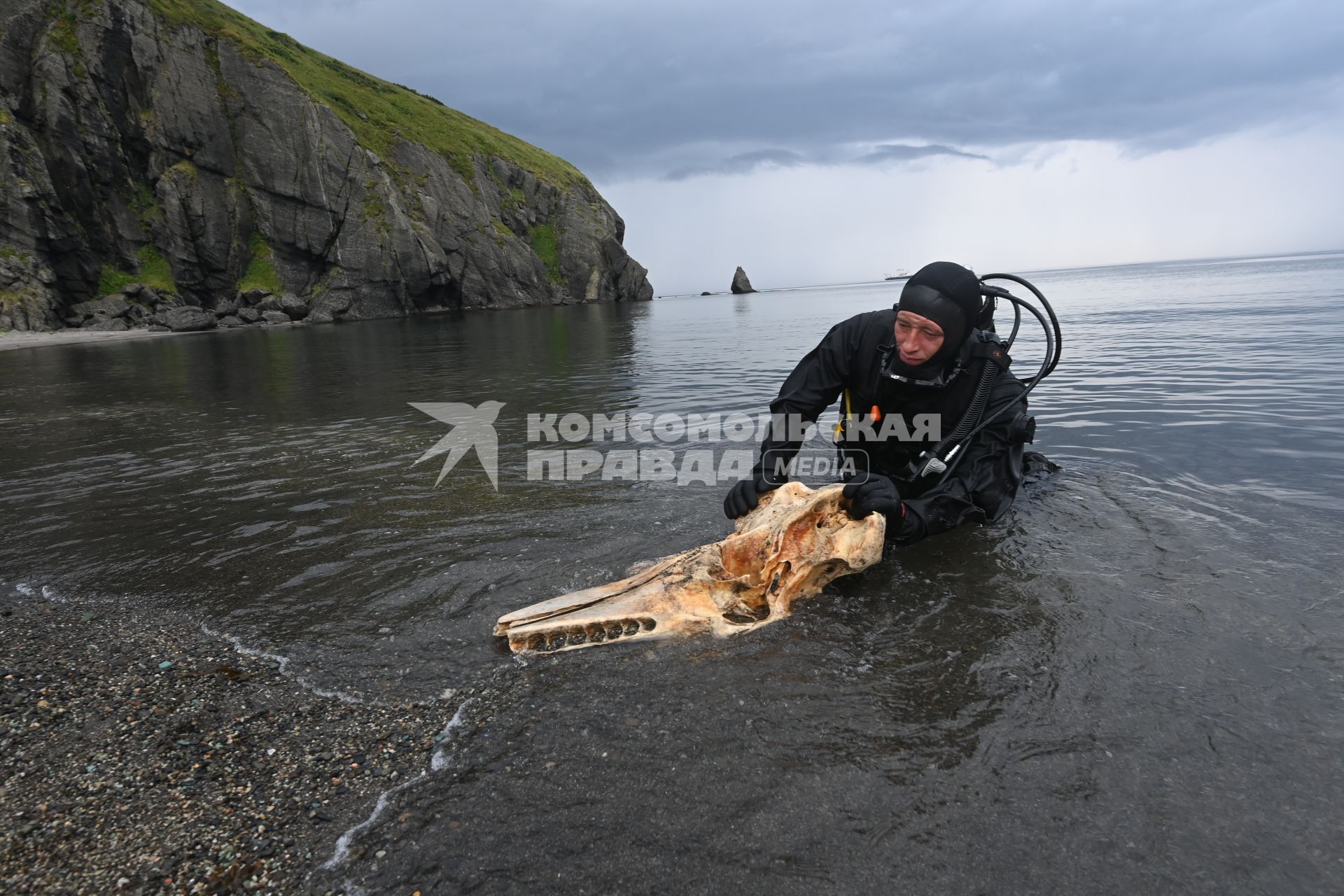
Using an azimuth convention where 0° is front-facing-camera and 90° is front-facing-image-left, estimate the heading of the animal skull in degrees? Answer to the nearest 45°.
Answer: approximately 45°

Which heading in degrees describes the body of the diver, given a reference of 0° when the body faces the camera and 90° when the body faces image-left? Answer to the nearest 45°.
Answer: approximately 45°
